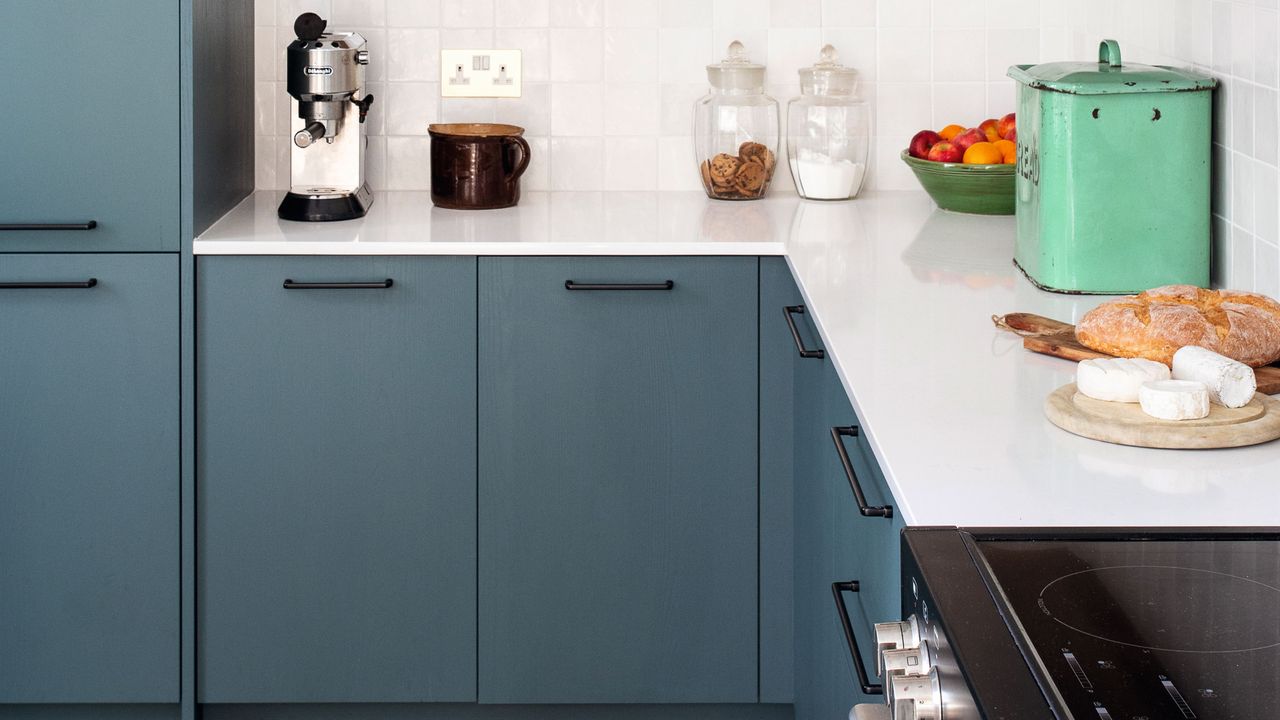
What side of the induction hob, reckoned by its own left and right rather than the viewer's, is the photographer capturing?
left

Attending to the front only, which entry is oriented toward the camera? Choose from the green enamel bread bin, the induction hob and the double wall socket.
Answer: the double wall socket

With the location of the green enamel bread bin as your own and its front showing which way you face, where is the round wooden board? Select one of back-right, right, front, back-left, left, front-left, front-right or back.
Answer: left

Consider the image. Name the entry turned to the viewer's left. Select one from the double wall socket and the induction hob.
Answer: the induction hob

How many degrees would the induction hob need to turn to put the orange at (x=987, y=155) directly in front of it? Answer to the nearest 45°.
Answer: approximately 90° to its right

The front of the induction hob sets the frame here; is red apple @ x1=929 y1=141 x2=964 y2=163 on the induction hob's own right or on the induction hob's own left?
on the induction hob's own right

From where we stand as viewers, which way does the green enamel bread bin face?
facing to the left of the viewer

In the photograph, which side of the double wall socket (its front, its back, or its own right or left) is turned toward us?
front

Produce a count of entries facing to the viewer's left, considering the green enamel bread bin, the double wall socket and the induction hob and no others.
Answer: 2

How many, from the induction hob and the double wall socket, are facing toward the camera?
1

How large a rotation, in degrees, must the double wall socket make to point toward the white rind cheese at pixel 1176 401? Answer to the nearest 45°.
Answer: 0° — it already faces it

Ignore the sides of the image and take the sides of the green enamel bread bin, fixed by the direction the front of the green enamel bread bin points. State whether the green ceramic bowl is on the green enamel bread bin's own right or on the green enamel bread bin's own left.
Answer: on the green enamel bread bin's own right

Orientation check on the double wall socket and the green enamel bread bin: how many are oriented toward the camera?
1
